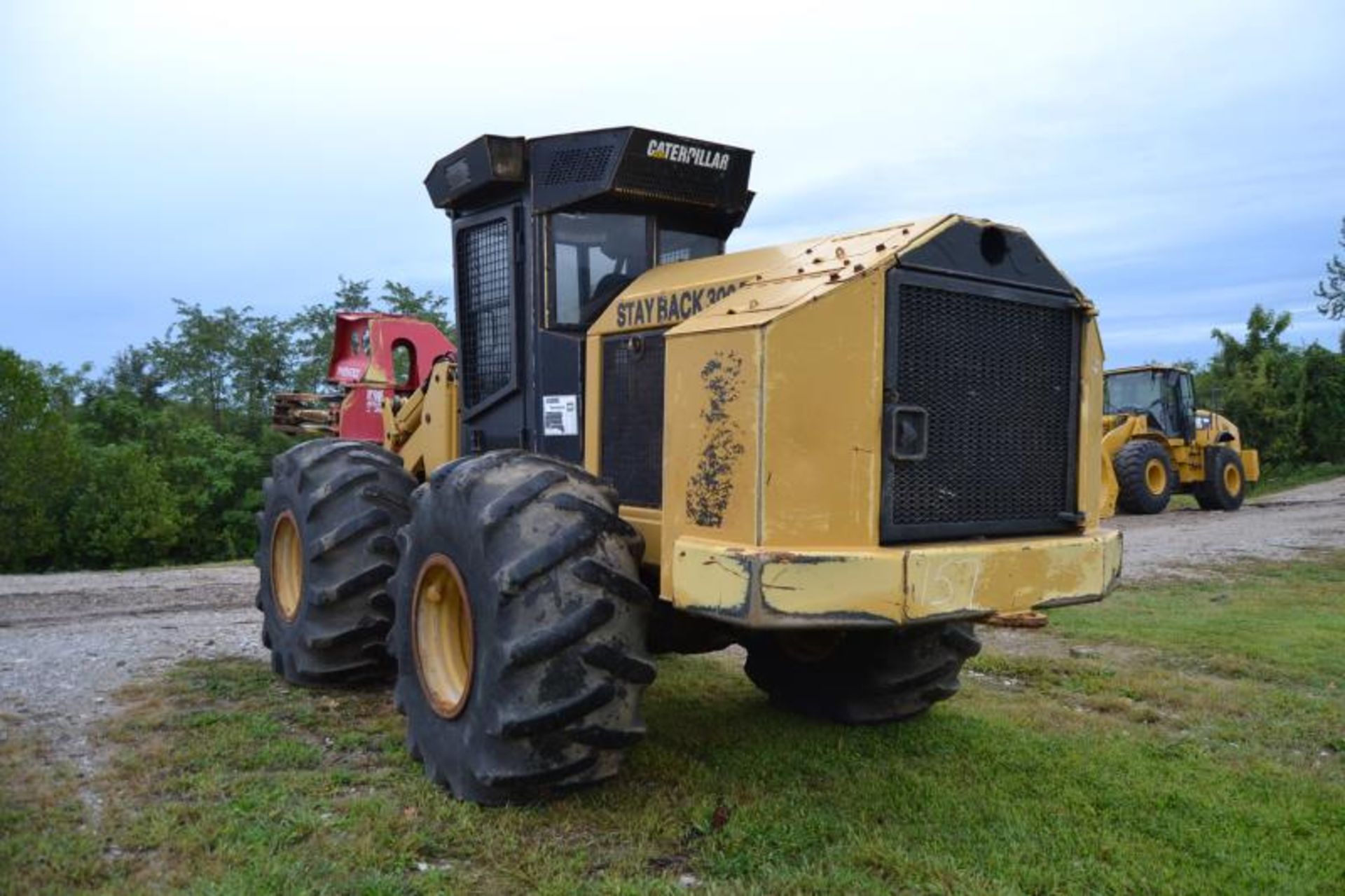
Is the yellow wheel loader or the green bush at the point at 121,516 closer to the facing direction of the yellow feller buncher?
the green bush

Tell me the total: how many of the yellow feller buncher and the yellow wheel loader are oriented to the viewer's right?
0

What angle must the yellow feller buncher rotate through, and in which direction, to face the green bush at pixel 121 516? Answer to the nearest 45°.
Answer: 0° — it already faces it

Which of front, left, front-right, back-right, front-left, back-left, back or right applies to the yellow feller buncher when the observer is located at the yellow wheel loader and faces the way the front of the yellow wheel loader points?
front-left

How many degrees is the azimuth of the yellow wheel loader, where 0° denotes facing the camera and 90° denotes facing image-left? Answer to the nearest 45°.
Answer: approximately 45°

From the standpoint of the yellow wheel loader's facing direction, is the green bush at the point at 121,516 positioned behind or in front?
in front

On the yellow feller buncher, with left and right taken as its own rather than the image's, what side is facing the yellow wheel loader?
right

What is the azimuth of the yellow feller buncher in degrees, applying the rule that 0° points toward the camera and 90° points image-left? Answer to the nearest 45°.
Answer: approximately 135°
